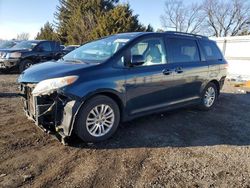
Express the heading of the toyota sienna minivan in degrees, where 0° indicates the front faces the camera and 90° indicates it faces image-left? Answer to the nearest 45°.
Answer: approximately 45°

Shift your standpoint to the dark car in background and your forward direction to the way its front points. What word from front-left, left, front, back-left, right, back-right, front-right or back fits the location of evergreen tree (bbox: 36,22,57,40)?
back-right

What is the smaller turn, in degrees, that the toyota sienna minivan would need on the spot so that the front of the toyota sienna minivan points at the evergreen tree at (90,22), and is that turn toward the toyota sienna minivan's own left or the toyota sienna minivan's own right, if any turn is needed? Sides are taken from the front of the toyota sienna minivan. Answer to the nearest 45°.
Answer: approximately 135° to the toyota sienna minivan's own right

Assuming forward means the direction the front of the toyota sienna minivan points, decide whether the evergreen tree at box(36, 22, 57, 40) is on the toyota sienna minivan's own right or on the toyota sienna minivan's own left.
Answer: on the toyota sienna minivan's own right

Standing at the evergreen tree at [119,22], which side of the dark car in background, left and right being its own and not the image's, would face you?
back

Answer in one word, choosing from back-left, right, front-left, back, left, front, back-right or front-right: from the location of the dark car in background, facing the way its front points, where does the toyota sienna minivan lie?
front-left

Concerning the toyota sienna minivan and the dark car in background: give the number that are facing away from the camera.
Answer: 0

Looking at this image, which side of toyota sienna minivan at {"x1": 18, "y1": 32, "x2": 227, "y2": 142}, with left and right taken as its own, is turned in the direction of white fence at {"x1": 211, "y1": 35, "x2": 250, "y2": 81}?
back

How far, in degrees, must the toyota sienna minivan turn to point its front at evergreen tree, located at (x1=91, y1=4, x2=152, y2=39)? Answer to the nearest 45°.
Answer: approximately 135° to its right

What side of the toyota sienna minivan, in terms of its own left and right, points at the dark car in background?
right

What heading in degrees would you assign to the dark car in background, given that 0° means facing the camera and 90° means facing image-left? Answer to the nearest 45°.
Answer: approximately 45°
